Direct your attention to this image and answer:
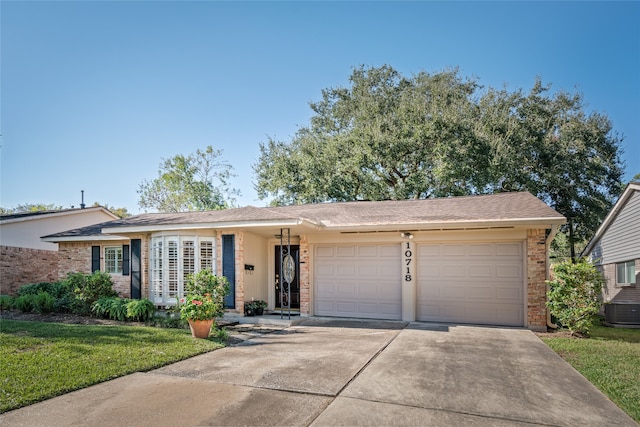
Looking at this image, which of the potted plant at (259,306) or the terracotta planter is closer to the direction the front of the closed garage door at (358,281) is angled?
the terracotta planter

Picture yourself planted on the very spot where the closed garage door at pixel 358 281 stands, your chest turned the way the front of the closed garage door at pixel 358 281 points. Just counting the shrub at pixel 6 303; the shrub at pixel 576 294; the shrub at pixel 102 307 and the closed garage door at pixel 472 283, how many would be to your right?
2

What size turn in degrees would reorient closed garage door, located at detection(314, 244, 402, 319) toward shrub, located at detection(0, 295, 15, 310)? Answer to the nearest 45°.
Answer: approximately 90° to its right

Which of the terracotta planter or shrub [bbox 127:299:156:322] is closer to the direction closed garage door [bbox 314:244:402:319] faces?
the terracotta planter

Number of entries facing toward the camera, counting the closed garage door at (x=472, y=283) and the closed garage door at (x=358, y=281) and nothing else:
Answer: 2

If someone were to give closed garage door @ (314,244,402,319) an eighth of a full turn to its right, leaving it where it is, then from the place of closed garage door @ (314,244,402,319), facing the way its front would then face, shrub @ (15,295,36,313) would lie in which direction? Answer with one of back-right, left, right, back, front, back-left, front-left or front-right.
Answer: front-right

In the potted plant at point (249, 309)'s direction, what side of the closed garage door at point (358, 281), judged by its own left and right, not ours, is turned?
right

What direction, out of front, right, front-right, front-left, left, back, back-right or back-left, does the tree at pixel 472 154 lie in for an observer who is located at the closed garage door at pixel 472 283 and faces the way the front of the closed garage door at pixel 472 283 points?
back

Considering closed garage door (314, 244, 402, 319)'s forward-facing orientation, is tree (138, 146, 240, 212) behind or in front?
behind
